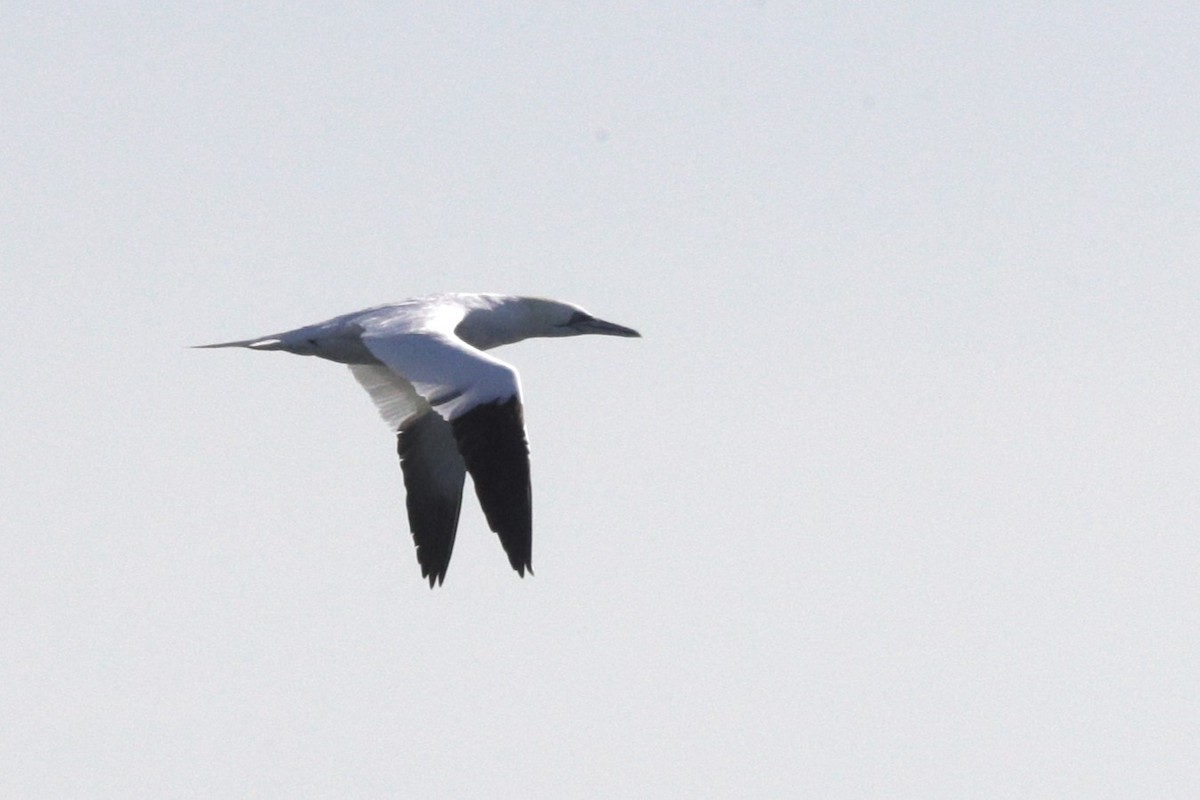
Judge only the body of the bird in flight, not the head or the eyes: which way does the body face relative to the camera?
to the viewer's right
